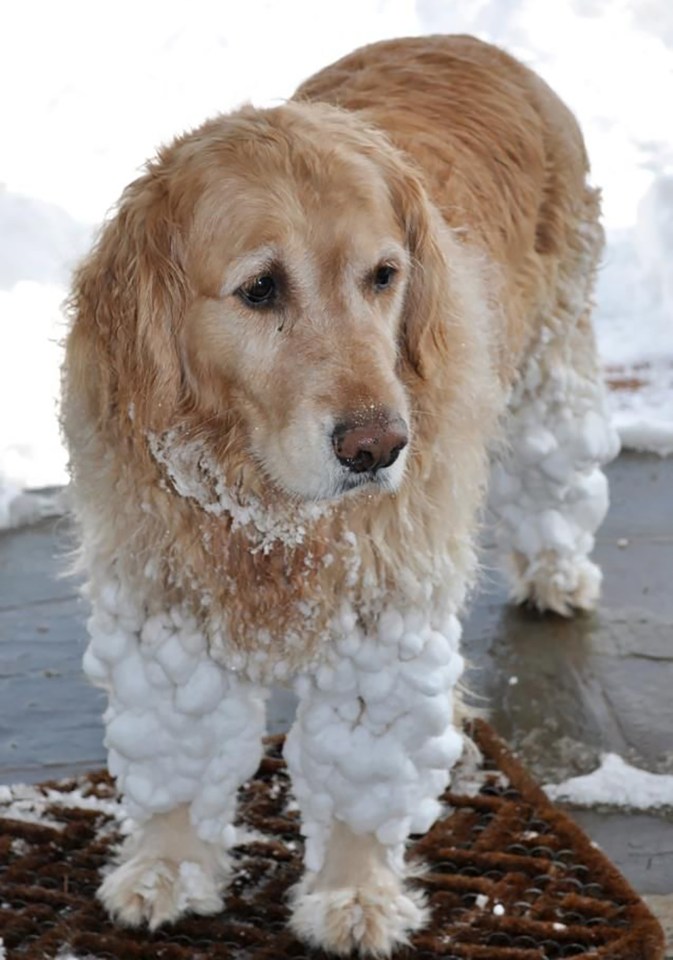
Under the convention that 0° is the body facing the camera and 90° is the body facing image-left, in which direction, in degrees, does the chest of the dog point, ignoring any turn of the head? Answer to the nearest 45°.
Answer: approximately 45°
